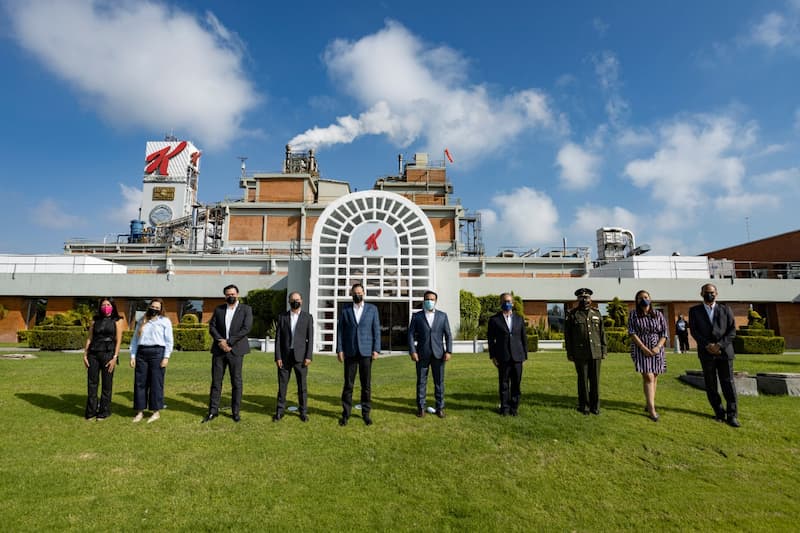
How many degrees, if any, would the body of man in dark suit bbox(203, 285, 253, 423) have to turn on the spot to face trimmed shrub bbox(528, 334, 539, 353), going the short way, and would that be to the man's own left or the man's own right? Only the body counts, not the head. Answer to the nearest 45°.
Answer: approximately 135° to the man's own left

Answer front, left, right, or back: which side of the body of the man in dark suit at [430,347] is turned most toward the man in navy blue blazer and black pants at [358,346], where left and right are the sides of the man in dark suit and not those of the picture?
right

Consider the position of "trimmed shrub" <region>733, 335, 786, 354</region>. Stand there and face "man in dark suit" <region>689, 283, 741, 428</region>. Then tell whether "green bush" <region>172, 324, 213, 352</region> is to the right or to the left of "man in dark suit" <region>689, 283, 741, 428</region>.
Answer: right

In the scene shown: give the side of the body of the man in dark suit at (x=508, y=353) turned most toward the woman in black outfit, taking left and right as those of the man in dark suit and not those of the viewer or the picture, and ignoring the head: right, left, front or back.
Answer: right

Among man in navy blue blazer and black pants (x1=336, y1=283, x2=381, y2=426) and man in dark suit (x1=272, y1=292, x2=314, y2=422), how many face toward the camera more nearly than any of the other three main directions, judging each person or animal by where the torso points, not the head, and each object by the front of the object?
2
